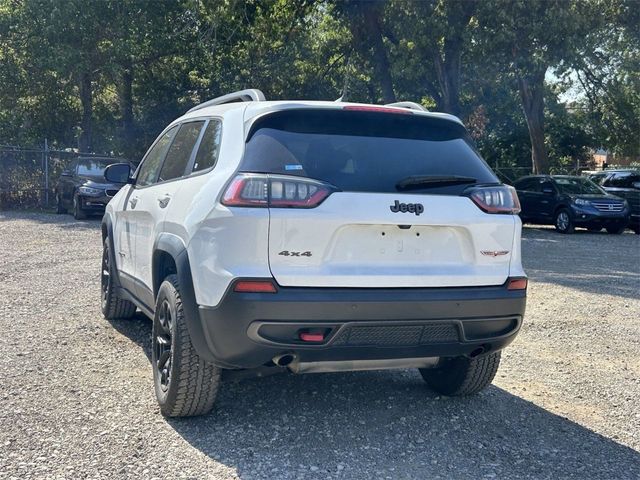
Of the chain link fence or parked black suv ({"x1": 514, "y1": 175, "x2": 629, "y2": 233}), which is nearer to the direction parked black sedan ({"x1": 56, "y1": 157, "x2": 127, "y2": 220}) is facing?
the parked black suv

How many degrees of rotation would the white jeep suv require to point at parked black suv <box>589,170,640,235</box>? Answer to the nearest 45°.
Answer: approximately 90° to its right

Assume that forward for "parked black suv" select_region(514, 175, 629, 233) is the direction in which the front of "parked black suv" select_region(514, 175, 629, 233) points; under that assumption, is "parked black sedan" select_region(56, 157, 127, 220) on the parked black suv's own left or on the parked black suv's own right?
on the parked black suv's own right

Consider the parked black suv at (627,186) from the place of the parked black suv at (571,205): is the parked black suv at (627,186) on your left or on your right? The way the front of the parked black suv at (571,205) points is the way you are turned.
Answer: on your left

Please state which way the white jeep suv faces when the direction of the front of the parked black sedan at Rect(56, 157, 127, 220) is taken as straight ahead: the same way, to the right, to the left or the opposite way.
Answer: the opposite way

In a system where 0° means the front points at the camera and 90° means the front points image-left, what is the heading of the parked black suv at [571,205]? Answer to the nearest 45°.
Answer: approximately 315°

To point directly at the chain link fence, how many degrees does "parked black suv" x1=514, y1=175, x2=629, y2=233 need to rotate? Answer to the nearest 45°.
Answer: approximately 135° to its right

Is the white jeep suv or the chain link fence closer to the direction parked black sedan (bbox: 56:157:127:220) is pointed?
the white jeep suv

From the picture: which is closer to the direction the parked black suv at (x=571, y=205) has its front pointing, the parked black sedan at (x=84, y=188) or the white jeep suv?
the white jeep suv

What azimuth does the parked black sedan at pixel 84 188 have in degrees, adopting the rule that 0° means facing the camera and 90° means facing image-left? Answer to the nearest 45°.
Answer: approximately 315°
